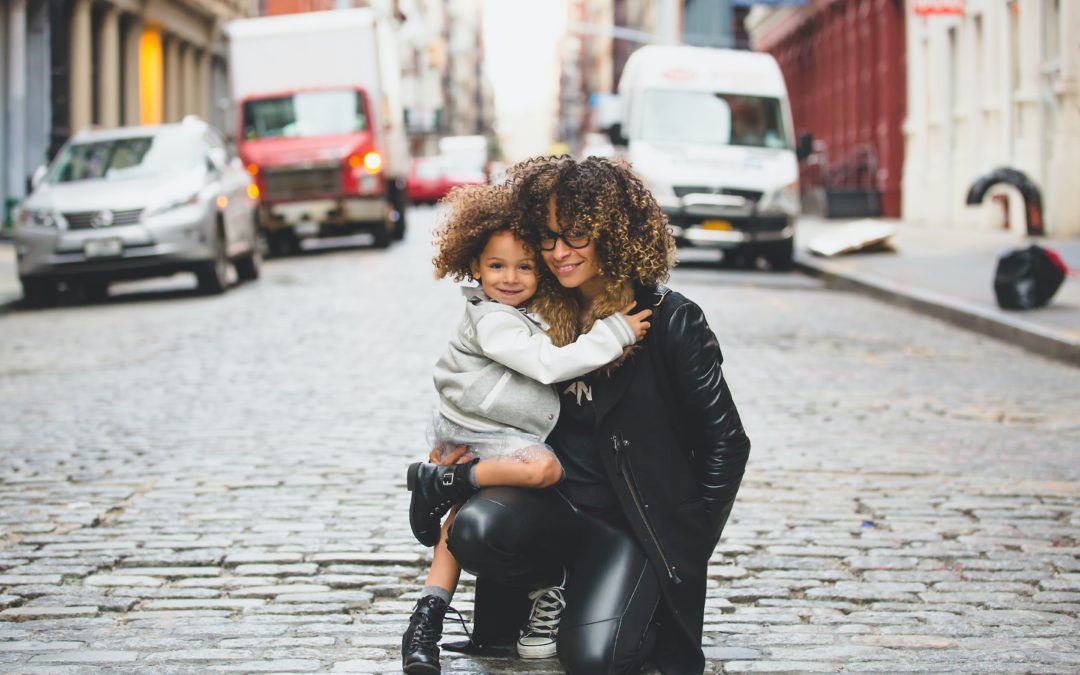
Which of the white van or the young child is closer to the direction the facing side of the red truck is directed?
the young child

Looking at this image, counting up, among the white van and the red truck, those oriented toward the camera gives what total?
2

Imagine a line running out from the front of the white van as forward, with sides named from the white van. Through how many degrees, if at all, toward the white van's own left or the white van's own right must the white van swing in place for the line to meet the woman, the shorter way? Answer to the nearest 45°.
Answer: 0° — it already faces them

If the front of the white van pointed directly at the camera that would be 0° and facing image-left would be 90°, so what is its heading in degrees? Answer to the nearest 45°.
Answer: approximately 0°

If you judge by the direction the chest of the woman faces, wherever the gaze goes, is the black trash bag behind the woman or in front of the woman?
behind

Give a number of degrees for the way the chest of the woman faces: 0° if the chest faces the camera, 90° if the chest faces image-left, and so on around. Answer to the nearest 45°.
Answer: approximately 45°

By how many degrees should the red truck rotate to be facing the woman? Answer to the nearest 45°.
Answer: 0° — it already faces them

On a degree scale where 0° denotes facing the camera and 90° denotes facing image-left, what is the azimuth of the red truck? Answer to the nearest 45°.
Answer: approximately 0°
